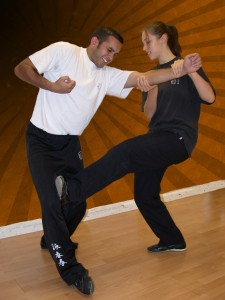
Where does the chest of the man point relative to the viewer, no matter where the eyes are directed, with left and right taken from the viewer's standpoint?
facing the viewer and to the right of the viewer

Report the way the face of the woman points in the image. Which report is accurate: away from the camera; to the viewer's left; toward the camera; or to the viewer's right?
to the viewer's left

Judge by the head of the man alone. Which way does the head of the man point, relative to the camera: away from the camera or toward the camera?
toward the camera
